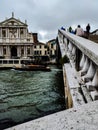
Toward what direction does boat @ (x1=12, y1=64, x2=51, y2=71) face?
to the viewer's left
